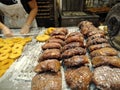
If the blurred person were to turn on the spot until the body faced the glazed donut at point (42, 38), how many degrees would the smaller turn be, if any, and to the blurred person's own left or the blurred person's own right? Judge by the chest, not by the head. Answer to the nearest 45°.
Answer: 0° — they already face it

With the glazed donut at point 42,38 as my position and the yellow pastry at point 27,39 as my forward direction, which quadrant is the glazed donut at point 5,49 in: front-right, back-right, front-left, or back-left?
front-left

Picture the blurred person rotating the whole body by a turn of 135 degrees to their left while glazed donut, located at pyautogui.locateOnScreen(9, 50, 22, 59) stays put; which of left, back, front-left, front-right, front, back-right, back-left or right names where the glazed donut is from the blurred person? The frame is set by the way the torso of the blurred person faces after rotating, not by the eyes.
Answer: back-right

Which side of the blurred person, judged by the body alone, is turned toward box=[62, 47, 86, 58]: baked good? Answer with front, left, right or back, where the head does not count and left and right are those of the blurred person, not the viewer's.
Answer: front

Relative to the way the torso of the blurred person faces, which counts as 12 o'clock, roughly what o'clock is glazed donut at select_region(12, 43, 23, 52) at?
The glazed donut is roughly at 12 o'clock from the blurred person.

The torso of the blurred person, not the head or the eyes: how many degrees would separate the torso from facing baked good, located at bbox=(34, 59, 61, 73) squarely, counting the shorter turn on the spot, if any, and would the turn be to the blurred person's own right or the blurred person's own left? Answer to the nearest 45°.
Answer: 0° — they already face it

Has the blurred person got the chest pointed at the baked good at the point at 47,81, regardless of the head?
yes

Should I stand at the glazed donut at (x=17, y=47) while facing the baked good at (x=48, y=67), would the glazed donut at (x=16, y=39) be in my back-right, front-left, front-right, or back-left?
back-left

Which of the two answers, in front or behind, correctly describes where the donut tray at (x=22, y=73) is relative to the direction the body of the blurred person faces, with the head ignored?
in front

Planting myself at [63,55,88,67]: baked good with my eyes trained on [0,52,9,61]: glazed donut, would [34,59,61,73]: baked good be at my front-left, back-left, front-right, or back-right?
front-left

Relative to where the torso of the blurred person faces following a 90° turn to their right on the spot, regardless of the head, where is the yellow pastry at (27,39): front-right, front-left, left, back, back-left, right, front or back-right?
left

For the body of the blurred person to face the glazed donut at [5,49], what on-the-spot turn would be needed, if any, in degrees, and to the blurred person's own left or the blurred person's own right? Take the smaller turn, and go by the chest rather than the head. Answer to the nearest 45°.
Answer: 0° — they already face it

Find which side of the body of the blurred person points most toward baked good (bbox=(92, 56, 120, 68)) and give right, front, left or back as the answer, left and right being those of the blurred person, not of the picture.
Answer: front

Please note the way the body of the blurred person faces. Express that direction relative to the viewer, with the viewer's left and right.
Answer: facing the viewer

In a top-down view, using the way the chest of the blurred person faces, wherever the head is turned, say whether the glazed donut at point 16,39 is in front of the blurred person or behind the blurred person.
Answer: in front

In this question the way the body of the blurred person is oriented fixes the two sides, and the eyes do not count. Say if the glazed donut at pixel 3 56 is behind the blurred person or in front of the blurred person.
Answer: in front
